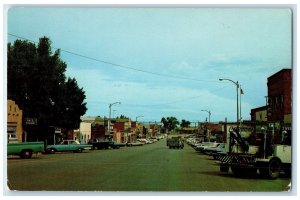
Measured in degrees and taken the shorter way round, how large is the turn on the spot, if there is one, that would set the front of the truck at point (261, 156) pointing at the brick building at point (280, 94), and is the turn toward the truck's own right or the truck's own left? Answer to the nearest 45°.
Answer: approximately 45° to the truck's own left

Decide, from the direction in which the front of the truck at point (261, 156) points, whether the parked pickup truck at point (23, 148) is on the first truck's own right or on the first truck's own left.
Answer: on the first truck's own left

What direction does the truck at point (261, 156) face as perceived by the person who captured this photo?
facing away from the viewer and to the right of the viewer

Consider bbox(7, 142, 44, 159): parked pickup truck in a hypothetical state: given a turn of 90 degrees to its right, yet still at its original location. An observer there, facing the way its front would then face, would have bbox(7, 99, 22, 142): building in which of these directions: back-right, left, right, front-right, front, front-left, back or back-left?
front

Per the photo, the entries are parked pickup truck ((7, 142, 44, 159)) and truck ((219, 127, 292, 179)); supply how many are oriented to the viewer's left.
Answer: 1

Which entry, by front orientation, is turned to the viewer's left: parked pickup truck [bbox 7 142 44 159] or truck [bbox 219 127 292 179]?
the parked pickup truck

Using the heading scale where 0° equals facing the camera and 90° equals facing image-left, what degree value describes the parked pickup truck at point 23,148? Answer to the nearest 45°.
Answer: approximately 90°
